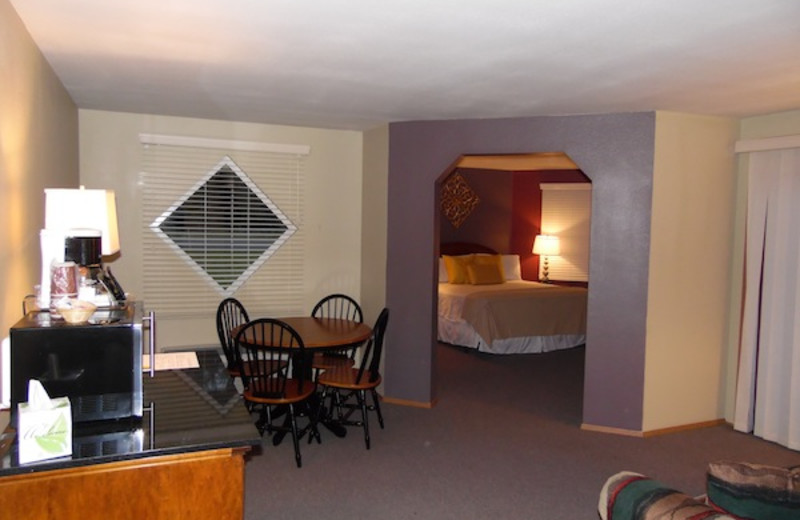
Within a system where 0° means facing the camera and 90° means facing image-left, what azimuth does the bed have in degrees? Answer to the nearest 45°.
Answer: approximately 315°

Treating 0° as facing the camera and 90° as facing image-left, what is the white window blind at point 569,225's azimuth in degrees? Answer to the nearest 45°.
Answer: approximately 0°

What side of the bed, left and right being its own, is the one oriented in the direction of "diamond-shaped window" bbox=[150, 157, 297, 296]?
right

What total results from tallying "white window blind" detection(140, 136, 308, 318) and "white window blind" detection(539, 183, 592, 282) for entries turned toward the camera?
2

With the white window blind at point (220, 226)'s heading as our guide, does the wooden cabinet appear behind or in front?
in front

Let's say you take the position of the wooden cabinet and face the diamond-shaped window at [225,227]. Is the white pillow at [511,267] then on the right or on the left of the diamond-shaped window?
right

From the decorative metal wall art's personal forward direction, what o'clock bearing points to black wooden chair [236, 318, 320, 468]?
The black wooden chair is roughly at 2 o'clock from the decorative metal wall art.

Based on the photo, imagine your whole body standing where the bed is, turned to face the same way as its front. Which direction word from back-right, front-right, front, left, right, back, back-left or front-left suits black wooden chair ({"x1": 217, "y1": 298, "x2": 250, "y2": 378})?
right

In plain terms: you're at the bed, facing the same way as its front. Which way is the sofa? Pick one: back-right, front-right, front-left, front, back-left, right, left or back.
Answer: front-right

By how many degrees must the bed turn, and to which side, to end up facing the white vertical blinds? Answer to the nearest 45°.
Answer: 0° — it already faces it

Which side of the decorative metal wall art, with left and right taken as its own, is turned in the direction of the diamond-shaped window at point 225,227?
right
